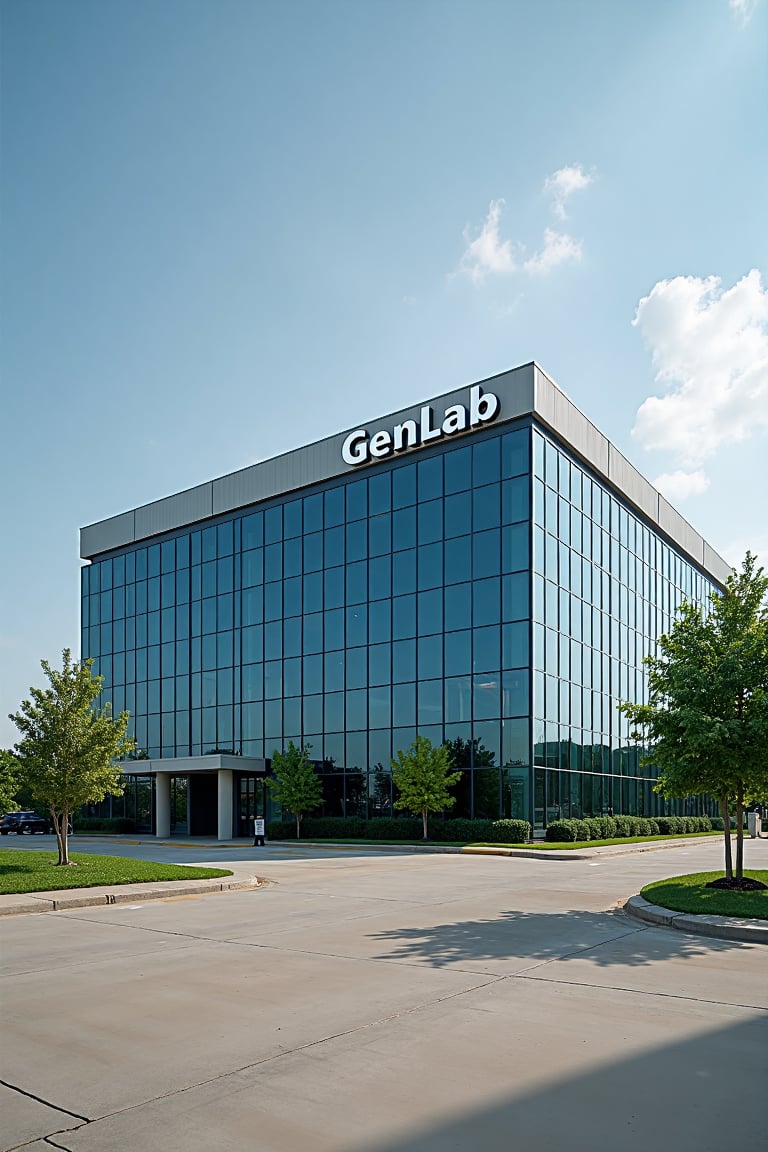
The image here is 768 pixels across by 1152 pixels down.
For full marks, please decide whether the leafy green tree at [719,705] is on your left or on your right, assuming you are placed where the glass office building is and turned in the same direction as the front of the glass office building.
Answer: on your left

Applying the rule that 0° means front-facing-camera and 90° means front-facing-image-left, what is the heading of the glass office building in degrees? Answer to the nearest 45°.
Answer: approximately 45°
